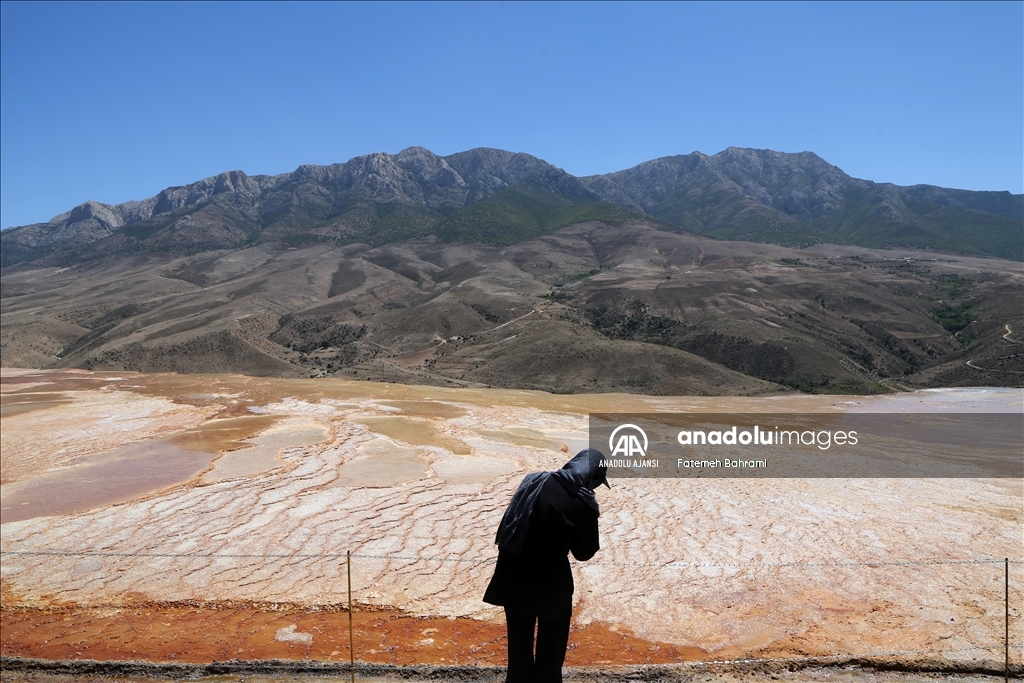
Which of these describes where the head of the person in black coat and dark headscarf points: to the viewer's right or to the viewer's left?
to the viewer's right

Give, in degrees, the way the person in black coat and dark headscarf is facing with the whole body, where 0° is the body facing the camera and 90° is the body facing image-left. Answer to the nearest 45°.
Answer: approximately 225°
